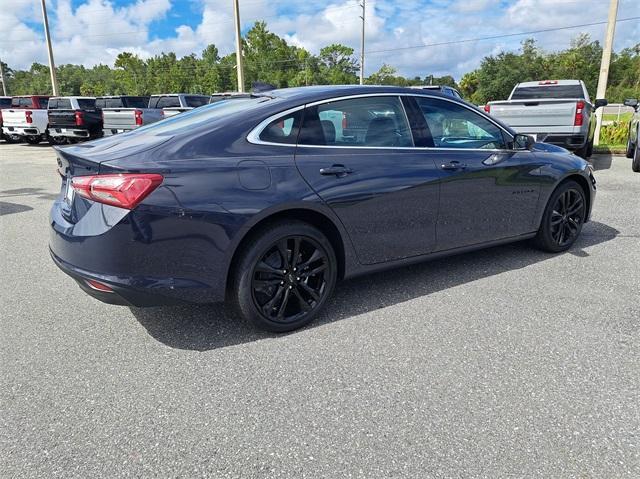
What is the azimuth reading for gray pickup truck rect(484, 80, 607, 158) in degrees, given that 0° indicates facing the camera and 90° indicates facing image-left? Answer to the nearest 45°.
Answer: approximately 180°

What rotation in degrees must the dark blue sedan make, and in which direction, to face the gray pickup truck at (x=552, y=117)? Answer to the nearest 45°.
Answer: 0° — it already faces it

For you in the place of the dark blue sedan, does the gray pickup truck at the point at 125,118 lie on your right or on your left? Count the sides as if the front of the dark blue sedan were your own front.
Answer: on your left

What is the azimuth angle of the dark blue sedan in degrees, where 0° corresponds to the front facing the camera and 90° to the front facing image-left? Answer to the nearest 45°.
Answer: approximately 225°

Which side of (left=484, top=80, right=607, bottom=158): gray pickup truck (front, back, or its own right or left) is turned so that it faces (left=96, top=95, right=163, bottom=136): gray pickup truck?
left

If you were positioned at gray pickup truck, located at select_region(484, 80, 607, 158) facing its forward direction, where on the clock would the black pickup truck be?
The black pickup truck is roughly at 9 o'clock from the gray pickup truck.

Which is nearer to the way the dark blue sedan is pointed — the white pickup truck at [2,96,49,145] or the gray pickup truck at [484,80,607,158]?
the gray pickup truck

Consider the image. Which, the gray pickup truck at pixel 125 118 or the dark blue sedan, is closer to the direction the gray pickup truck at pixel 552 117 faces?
the gray pickup truck

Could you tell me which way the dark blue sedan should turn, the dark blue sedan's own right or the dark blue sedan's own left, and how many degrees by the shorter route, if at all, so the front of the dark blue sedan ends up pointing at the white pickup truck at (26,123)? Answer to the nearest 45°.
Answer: approximately 90° to the dark blue sedan's own left

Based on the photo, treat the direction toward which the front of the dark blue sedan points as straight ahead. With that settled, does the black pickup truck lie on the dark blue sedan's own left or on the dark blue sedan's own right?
on the dark blue sedan's own left
